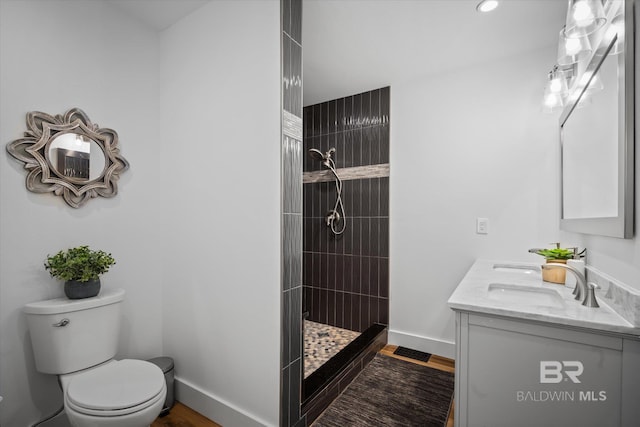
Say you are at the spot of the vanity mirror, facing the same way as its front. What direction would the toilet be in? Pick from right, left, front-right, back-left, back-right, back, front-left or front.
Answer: front-left

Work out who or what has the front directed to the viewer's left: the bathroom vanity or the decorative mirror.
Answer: the bathroom vanity

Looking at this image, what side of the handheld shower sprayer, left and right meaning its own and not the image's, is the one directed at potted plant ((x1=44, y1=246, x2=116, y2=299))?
front

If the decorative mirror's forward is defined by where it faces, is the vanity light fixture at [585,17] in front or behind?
in front

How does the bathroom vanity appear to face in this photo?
to the viewer's left

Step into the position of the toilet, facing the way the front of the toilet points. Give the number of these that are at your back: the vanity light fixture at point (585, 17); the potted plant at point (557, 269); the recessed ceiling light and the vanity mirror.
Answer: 0

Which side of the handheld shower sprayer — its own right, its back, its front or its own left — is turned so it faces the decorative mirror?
front

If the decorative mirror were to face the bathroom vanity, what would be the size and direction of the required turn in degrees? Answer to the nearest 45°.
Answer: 0° — it already faces it

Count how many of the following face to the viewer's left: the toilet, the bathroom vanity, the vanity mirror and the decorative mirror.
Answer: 2

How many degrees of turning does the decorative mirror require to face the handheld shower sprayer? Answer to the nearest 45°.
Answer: approximately 45° to its left

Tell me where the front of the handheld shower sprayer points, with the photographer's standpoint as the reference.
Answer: facing the viewer and to the left of the viewer

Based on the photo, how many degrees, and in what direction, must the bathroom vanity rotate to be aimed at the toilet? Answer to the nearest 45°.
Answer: approximately 45° to its left

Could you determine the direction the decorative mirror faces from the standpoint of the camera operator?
facing the viewer and to the right of the viewer

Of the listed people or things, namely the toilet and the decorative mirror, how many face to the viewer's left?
0

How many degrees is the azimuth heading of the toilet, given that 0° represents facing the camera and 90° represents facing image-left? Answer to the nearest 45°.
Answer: approximately 315°

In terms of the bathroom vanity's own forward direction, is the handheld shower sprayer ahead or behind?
ahead

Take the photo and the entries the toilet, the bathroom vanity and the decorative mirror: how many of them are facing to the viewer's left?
1
